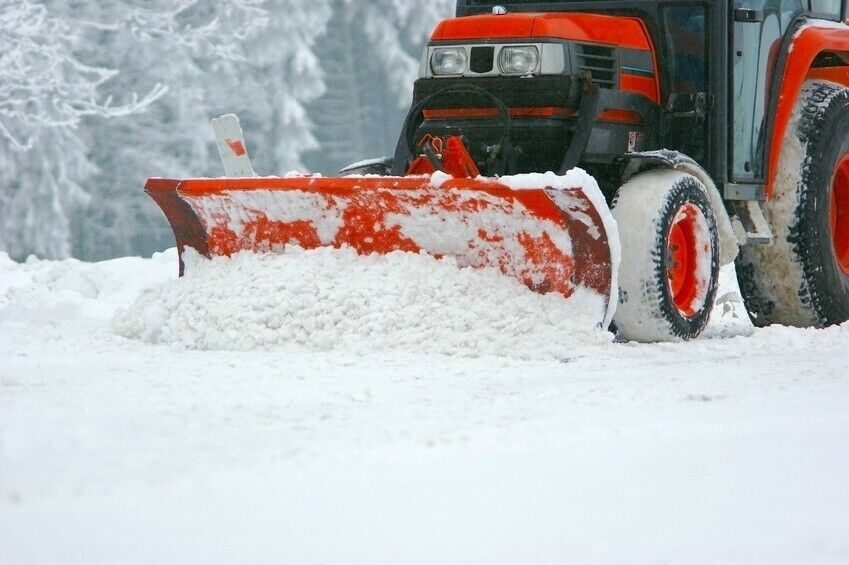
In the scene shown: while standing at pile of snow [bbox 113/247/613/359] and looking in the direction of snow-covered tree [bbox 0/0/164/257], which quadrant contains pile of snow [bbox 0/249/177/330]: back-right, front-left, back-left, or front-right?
front-left

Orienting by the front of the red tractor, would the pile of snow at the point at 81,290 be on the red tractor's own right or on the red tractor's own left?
on the red tractor's own right

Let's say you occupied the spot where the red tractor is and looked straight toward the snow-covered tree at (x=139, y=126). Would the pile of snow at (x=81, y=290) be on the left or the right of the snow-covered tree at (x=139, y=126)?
left

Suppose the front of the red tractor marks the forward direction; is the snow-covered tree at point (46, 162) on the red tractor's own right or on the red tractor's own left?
on the red tractor's own right

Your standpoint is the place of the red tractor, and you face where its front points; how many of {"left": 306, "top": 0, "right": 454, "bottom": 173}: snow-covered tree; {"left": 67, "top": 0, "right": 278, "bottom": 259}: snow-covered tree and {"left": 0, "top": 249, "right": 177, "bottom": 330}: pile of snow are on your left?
0

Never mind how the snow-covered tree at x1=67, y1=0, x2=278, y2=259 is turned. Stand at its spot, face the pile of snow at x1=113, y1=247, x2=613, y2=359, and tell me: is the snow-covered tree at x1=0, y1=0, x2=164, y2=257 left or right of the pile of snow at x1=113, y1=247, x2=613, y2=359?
right

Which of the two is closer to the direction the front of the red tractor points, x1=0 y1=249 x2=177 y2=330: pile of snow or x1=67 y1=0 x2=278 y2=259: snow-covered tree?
the pile of snow

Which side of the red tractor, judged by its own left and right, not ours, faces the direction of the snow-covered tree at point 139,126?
right

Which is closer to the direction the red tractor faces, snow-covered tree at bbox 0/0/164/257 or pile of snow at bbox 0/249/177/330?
the pile of snow

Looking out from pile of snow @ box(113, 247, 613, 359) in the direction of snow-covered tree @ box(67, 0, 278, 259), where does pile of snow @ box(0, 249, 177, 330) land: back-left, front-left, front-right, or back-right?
front-left

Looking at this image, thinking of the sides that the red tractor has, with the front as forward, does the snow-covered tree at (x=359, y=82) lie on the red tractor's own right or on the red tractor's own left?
on the red tractor's own right

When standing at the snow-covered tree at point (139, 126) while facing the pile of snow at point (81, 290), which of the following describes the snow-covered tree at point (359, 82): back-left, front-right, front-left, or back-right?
back-left

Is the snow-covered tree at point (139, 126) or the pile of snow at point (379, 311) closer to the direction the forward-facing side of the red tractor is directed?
the pile of snow

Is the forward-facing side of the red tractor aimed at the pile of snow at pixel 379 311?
yes
